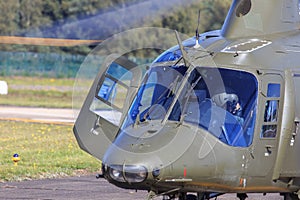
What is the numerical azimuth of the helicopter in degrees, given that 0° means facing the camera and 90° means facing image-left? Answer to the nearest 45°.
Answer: approximately 45°
